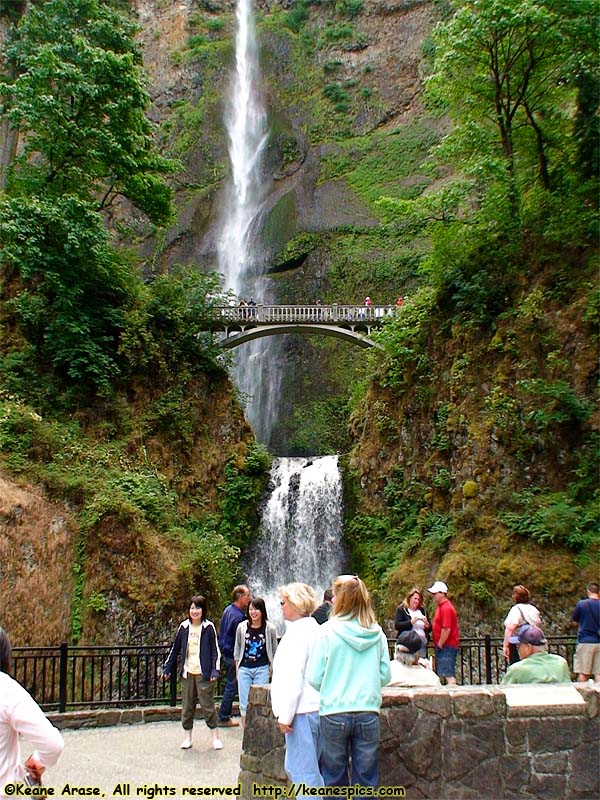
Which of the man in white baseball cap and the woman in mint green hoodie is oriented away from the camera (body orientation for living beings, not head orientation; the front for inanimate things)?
the woman in mint green hoodie

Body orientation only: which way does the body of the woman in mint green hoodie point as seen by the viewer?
away from the camera

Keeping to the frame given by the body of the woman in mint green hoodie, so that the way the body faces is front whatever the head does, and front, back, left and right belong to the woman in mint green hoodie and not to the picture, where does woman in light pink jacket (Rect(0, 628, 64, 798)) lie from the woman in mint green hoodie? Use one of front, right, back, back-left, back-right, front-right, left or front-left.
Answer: back-left

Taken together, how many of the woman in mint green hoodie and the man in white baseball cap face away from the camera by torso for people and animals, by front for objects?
1

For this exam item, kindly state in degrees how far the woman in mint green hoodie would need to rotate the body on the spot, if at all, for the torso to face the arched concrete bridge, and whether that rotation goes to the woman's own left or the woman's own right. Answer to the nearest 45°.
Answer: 0° — they already face it
